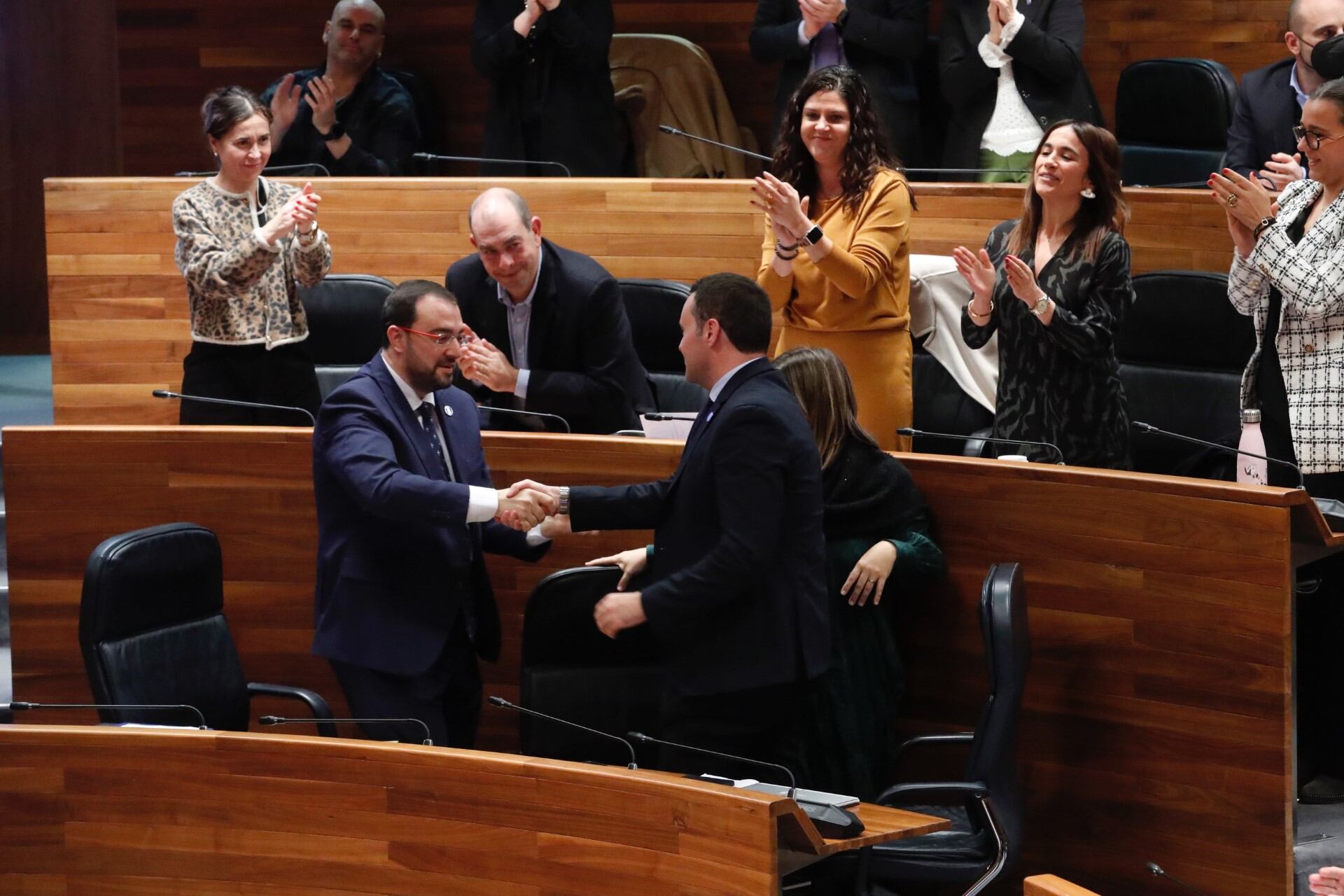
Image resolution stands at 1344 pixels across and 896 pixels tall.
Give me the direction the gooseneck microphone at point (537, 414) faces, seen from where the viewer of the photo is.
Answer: facing to the left of the viewer

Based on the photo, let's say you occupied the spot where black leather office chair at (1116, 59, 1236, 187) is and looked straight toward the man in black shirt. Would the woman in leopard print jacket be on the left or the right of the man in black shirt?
left

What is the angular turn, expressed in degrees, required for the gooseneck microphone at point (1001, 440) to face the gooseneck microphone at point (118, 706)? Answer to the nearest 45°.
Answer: approximately 45° to its left

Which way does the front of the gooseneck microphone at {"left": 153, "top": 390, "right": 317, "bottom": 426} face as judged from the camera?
facing to the left of the viewer

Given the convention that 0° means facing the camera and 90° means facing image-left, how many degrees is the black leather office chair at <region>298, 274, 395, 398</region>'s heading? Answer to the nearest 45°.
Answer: approximately 0°

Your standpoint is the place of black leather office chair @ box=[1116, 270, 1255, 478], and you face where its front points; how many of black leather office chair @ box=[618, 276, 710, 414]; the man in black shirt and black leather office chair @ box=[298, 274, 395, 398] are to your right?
3

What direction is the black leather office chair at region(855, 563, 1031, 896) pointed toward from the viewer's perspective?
to the viewer's left

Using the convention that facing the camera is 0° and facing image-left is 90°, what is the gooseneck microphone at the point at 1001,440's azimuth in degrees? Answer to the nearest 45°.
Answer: approximately 90°

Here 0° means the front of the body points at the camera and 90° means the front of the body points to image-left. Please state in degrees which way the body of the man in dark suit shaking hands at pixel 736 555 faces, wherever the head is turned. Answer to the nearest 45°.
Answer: approximately 90°

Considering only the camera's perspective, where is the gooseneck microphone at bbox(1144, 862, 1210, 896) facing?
facing to the left of the viewer
